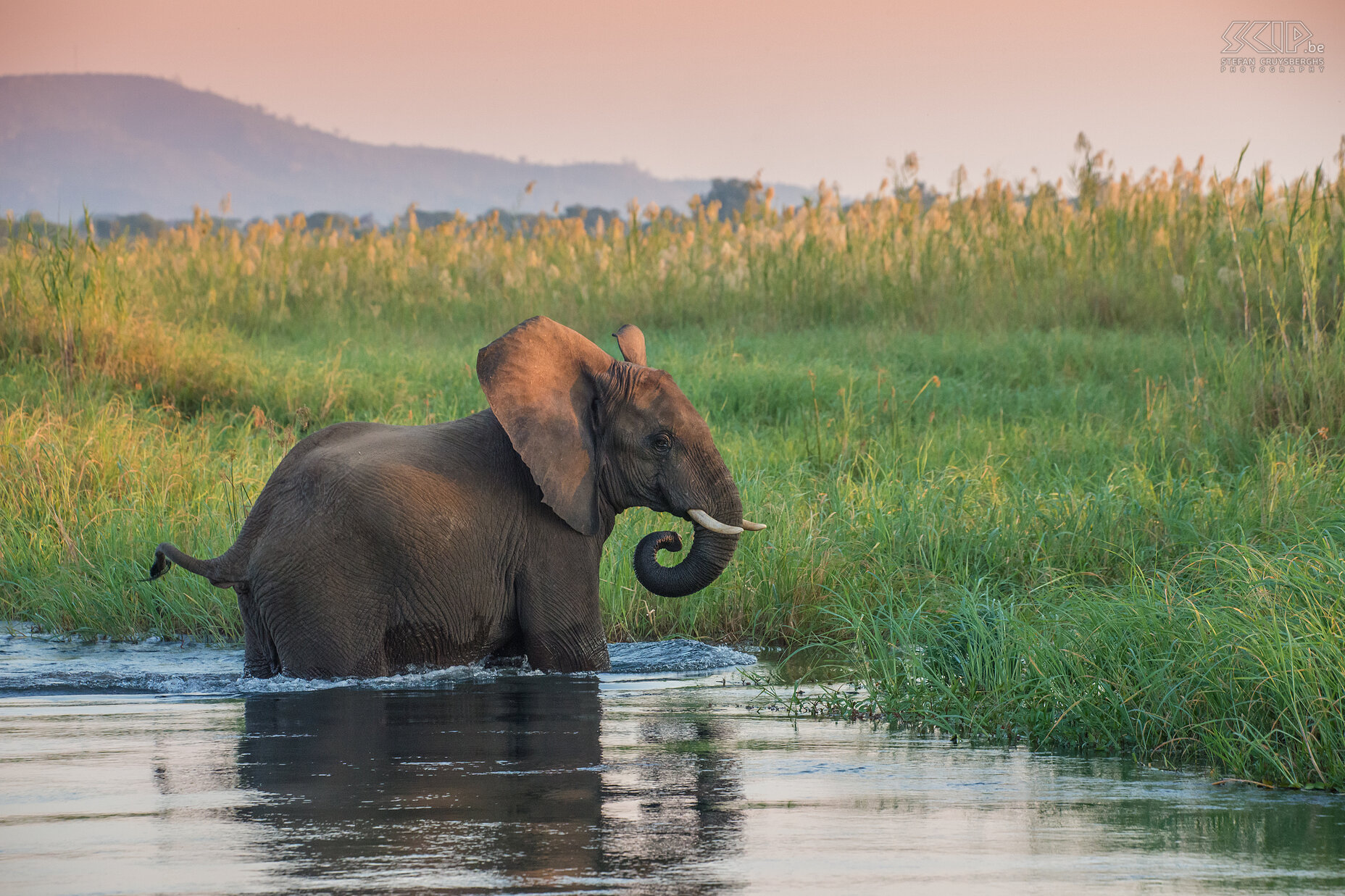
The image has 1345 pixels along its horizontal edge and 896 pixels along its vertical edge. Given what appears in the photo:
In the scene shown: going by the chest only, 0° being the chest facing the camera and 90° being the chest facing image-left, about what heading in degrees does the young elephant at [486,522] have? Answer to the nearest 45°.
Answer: approximately 270°
